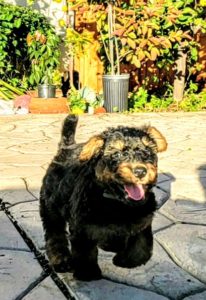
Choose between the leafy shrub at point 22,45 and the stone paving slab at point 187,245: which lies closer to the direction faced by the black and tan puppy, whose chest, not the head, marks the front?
the stone paving slab

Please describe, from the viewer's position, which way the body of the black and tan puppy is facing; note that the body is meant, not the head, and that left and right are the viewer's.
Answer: facing the viewer and to the right of the viewer

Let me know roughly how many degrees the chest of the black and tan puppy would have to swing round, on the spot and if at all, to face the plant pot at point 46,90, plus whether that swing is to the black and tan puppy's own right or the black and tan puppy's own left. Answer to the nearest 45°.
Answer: approximately 135° to the black and tan puppy's own left

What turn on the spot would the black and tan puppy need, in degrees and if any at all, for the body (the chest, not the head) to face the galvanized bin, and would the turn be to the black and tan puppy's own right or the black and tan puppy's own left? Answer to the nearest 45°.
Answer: approximately 135° to the black and tan puppy's own left

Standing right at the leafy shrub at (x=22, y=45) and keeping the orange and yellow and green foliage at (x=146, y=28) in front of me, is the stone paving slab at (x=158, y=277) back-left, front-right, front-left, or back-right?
front-right

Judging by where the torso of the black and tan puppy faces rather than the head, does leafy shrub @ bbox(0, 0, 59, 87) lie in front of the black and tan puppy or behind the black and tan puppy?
behind
